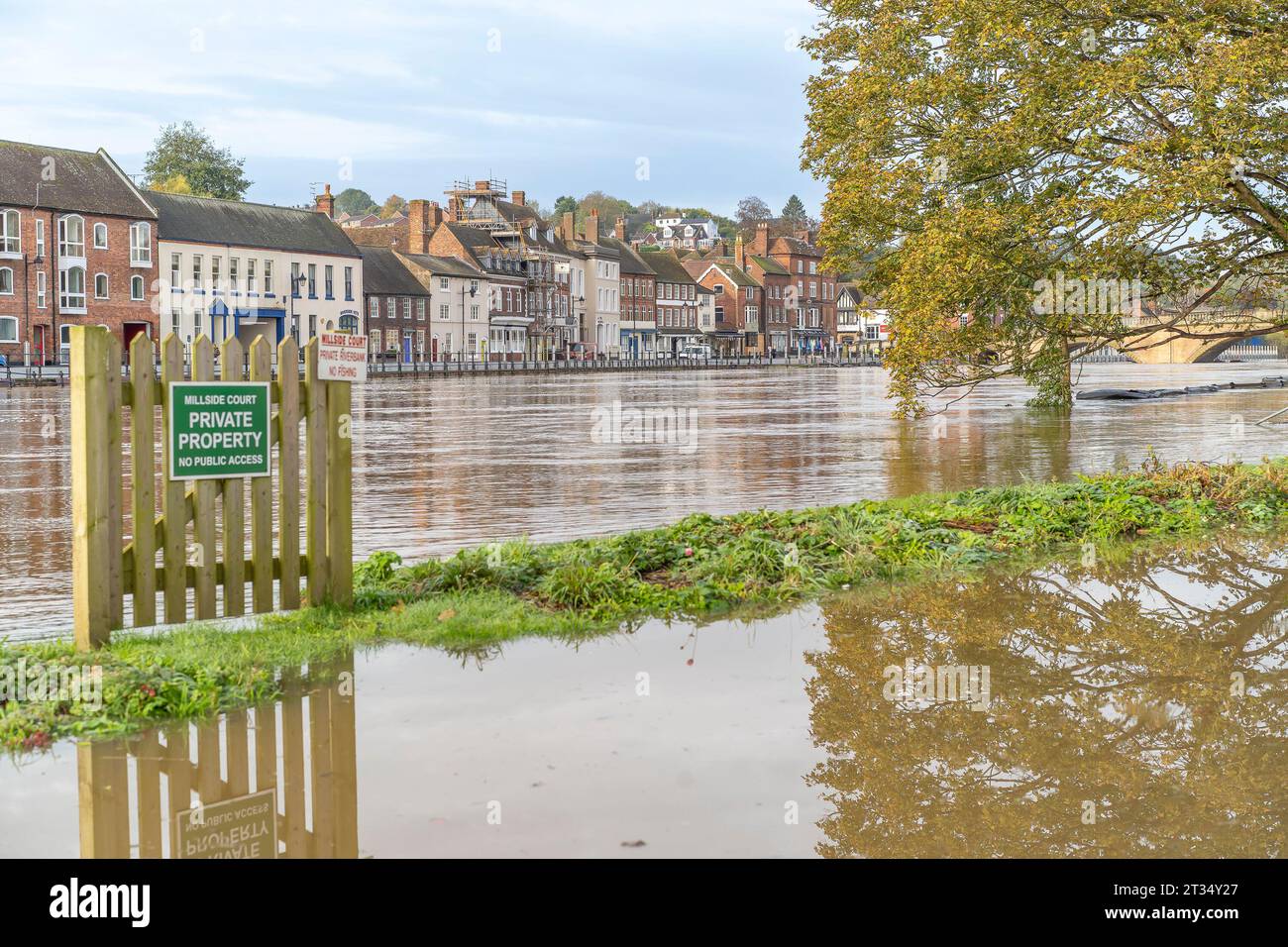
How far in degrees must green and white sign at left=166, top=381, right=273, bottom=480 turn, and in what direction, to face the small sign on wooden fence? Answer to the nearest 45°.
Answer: approximately 135° to its left

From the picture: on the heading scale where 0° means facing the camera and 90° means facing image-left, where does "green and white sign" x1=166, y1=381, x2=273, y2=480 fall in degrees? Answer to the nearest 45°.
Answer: approximately 0°

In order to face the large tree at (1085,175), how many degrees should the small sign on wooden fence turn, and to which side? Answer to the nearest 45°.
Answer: approximately 135° to its left

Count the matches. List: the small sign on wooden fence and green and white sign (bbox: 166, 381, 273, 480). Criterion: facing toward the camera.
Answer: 2

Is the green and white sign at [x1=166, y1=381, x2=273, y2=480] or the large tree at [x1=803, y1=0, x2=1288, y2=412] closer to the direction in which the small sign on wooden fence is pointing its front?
the green and white sign

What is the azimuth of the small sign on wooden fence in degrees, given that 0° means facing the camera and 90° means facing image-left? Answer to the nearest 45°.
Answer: approximately 0°
